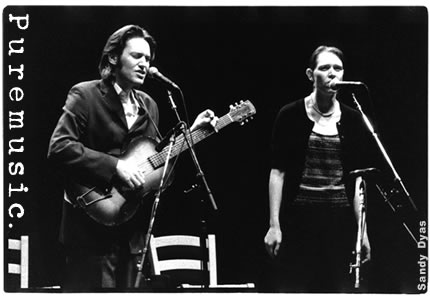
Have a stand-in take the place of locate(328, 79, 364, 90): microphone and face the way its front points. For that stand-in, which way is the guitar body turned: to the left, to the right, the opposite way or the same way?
to the left

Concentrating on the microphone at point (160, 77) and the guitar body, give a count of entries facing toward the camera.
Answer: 1

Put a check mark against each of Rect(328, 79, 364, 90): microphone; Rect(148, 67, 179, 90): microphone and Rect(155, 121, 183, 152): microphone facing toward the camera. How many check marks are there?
0

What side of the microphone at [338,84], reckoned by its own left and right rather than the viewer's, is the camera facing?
left

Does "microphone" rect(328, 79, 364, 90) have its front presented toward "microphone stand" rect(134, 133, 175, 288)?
yes

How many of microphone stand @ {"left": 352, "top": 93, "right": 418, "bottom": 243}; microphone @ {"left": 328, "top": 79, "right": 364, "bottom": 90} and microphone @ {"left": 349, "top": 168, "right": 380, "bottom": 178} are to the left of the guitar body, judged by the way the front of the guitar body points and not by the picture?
3

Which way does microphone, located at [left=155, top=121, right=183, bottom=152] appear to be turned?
to the viewer's left

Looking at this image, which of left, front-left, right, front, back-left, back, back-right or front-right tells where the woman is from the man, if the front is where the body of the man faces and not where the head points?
front-left

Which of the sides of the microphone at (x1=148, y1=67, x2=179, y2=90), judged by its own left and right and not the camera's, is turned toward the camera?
left

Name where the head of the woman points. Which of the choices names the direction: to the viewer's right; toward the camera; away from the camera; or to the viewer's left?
toward the camera

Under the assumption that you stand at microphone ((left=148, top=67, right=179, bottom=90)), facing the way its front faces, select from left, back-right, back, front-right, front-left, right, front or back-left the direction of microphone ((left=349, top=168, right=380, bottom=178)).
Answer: back

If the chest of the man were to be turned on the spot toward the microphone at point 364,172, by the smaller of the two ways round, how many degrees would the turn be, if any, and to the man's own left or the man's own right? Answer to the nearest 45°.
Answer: approximately 45° to the man's own left

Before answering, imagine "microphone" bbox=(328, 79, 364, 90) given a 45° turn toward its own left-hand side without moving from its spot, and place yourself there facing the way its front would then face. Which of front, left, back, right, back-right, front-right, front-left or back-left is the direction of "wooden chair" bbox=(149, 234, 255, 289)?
front-right

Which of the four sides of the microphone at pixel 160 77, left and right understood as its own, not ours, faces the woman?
back

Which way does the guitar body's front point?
toward the camera
